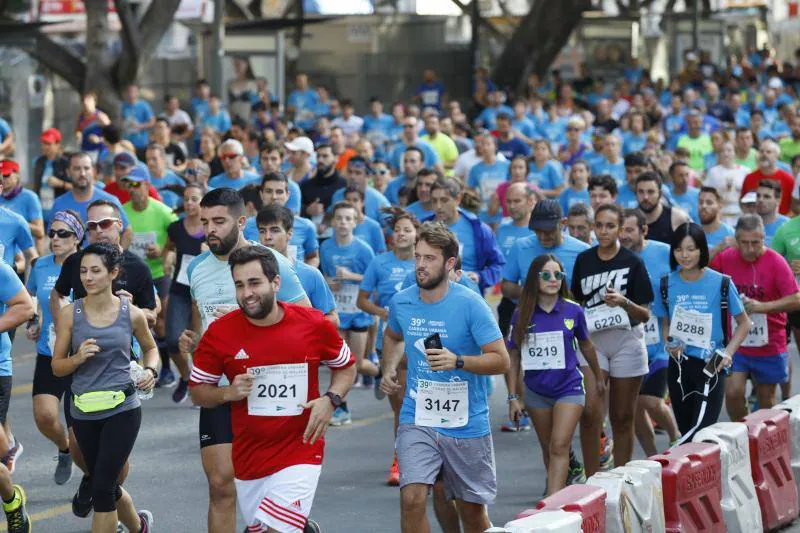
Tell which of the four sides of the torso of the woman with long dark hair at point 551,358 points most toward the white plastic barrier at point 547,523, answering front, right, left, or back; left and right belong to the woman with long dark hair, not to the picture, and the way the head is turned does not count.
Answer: front

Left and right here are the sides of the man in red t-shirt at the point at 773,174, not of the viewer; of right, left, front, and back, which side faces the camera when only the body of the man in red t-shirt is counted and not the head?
front

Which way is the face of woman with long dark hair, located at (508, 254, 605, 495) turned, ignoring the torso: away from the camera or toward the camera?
toward the camera

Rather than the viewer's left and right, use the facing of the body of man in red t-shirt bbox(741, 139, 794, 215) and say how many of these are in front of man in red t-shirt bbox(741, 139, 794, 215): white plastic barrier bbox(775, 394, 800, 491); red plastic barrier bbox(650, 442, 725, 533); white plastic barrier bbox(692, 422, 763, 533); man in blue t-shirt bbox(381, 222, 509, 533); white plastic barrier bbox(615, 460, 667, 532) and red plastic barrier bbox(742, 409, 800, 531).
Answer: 6

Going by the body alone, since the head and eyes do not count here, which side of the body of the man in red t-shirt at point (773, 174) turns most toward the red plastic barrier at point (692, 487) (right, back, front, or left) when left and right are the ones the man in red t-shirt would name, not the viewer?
front

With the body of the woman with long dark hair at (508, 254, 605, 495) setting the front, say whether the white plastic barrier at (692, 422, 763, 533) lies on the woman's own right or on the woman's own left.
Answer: on the woman's own left

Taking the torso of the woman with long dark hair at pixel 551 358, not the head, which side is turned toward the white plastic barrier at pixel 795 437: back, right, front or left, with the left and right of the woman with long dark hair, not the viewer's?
left

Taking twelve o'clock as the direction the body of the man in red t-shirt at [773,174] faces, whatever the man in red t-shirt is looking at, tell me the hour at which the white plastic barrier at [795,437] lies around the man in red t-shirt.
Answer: The white plastic barrier is roughly at 12 o'clock from the man in red t-shirt.

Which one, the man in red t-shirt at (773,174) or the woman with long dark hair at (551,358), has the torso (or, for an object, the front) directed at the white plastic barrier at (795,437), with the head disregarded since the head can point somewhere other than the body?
the man in red t-shirt

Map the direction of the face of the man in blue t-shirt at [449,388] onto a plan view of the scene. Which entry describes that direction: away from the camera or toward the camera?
toward the camera

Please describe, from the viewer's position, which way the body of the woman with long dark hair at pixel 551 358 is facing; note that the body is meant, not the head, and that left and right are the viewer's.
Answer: facing the viewer

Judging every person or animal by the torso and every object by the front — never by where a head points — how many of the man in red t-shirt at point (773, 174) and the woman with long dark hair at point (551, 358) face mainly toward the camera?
2

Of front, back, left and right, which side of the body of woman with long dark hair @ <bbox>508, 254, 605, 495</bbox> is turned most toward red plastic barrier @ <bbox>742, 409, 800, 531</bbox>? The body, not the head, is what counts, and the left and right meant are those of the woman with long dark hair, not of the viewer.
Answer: left

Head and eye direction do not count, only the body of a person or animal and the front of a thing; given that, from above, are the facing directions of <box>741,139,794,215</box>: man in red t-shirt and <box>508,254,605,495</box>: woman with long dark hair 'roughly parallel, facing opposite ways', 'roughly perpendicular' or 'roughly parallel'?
roughly parallel

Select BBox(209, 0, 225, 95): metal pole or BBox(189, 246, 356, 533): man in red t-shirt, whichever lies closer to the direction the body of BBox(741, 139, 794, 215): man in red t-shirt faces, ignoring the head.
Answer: the man in red t-shirt
